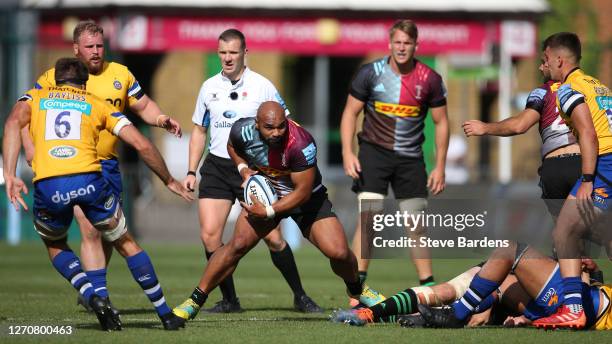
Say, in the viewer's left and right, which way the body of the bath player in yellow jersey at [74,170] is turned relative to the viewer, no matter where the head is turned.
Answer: facing away from the viewer

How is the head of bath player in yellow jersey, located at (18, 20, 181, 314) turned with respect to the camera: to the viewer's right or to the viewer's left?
to the viewer's right

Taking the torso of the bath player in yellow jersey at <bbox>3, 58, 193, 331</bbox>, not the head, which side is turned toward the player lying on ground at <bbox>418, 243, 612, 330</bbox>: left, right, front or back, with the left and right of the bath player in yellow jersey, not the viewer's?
right

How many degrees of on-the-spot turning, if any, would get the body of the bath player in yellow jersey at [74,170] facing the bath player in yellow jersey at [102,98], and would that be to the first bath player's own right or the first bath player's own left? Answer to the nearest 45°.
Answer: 0° — they already face them

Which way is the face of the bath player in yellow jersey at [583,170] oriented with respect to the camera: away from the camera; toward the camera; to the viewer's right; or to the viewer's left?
to the viewer's left

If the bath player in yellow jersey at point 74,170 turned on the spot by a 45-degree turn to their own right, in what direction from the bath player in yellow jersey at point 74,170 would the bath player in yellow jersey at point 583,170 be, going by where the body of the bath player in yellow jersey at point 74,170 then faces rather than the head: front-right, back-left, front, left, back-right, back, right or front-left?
front-right

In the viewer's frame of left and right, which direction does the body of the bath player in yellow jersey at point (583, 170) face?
facing away from the viewer and to the left of the viewer
